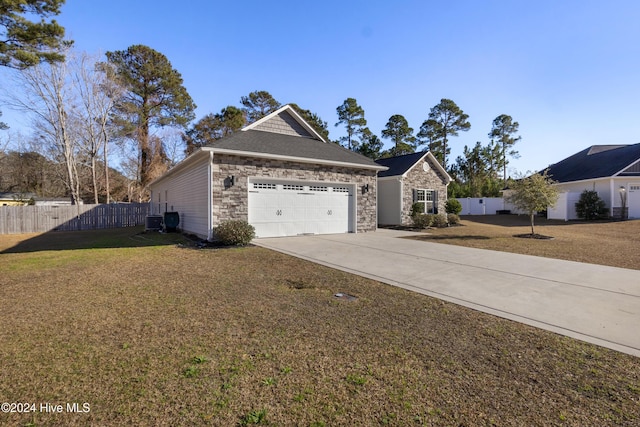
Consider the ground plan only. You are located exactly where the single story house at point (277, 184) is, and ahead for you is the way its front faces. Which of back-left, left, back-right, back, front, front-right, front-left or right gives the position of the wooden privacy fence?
back

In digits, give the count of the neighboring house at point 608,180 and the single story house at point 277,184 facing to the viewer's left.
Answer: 0

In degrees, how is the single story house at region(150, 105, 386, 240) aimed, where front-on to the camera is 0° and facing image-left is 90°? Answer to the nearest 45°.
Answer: approximately 315°

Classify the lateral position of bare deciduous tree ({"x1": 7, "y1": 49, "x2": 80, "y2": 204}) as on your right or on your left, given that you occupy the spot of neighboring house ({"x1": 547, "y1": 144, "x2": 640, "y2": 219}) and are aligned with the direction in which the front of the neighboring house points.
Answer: on your right

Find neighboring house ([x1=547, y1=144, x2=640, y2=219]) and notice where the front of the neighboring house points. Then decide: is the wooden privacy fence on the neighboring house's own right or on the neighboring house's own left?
on the neighboring house's own right
